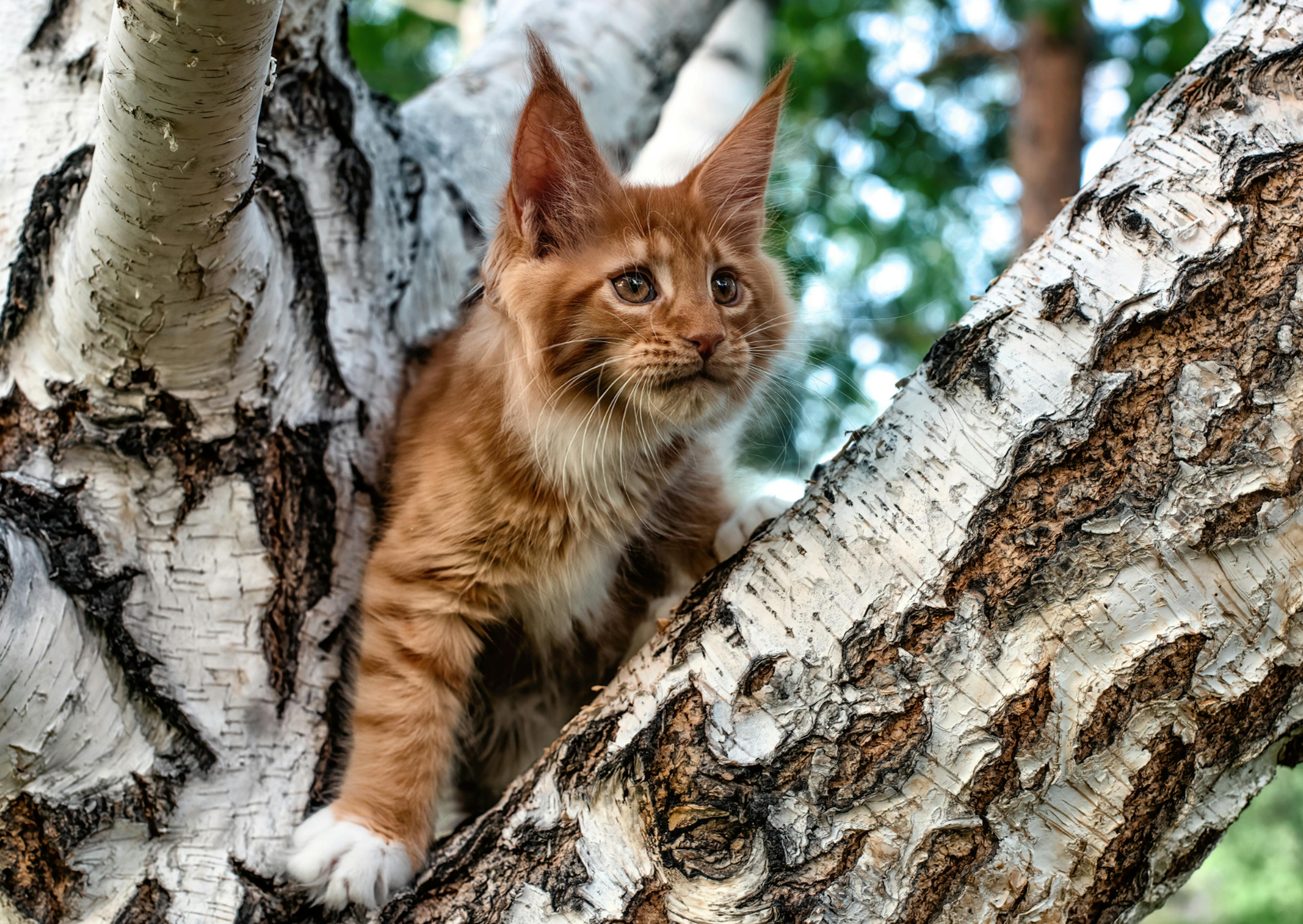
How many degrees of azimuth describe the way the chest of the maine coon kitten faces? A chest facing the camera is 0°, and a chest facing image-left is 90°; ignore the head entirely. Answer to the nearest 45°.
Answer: approximately 315°
